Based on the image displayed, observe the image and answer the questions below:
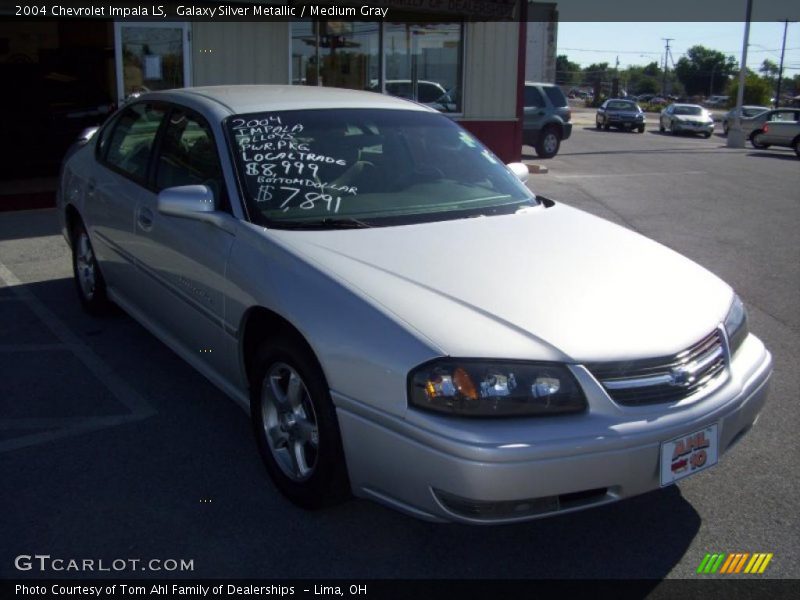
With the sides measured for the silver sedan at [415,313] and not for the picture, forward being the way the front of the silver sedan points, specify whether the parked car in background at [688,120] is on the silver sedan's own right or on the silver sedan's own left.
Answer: on the silver sedan's own left

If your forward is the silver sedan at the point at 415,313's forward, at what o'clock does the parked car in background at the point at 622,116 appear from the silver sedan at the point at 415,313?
The parked car in background is roughly at 8 o'clock from the silver sedan.

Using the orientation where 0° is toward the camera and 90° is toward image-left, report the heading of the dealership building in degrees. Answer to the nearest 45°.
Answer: approximately 0°

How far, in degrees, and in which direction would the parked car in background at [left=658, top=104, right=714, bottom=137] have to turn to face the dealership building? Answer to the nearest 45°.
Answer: approximately 45° to its right

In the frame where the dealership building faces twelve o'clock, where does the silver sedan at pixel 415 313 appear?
The silver sedan is roughly at 12 o'clock from the dealership building.

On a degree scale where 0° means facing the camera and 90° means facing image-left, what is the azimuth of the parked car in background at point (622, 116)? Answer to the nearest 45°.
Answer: approximately 315°

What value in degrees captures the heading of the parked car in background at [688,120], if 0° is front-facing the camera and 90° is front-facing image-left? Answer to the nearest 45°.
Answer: approximately 315°

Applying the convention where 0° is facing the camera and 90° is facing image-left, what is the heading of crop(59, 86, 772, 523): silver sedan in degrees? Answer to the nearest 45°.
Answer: approximately 315°
